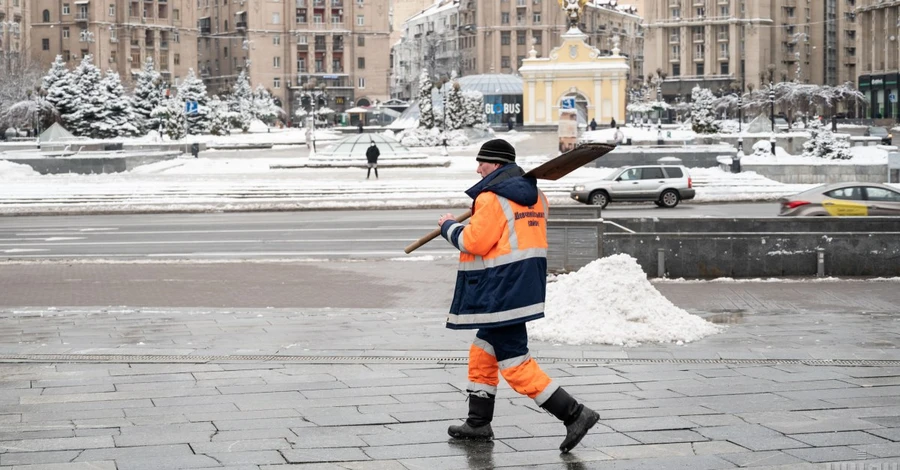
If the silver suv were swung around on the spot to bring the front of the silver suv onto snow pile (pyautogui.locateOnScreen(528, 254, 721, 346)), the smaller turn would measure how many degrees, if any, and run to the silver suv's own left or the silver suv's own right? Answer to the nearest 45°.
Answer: approximately 90° to the silver suv's own left

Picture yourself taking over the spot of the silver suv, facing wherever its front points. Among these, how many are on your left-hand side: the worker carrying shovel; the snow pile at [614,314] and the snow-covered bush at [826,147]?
2

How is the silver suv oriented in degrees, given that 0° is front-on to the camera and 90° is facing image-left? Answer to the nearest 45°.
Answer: approximately 90°
